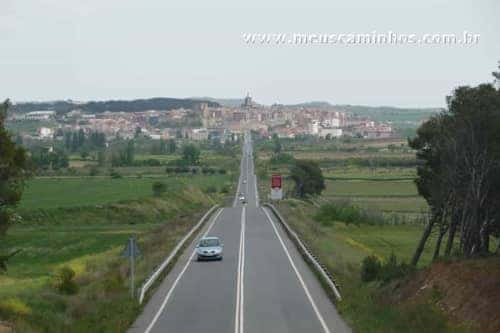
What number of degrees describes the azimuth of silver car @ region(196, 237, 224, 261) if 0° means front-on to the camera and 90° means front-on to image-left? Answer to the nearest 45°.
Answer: approximately 0°

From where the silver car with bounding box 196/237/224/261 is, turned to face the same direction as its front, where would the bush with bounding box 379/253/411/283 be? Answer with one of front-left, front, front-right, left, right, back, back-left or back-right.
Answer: front-left

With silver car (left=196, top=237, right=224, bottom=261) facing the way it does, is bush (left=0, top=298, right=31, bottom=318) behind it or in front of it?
in front
